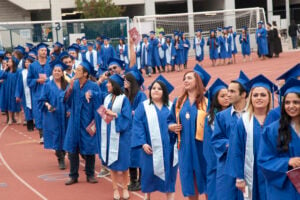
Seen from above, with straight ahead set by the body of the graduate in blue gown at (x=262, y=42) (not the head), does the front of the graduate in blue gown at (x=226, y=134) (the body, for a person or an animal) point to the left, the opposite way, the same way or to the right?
the same way

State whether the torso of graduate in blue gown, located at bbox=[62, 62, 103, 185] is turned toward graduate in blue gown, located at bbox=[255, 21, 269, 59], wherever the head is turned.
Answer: no

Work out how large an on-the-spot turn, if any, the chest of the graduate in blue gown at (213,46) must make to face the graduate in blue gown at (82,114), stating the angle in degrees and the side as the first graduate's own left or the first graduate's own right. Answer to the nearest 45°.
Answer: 0° — they already face them

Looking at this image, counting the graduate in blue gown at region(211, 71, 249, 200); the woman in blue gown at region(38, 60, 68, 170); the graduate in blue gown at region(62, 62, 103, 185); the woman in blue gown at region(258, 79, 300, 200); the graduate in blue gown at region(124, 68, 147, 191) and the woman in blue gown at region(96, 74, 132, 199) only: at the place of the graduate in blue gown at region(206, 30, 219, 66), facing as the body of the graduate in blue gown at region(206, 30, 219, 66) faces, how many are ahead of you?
6

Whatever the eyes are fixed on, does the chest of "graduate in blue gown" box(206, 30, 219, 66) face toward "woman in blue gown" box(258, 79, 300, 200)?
yes

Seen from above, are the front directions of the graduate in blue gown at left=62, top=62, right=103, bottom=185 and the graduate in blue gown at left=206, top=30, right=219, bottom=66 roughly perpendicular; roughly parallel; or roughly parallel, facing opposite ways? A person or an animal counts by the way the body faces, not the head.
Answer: roughly parallel

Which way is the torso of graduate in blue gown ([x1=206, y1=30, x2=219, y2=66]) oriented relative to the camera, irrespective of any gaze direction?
toward the camera

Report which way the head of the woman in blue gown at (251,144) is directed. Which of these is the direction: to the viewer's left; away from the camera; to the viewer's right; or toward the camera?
toward the camera

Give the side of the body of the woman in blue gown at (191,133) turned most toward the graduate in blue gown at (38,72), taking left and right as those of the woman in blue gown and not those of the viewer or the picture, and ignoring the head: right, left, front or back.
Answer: right

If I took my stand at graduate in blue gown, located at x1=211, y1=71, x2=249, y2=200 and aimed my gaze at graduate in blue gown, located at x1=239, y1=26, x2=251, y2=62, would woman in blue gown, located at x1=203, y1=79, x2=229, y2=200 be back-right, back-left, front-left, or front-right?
front-left

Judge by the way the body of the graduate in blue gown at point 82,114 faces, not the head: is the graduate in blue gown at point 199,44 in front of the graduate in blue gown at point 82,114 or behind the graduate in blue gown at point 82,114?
behind

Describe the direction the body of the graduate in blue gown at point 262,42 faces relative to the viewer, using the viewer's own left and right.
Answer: facing the viewer and to the left of the viewer

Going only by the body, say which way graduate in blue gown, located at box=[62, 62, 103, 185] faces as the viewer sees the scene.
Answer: toward the camera

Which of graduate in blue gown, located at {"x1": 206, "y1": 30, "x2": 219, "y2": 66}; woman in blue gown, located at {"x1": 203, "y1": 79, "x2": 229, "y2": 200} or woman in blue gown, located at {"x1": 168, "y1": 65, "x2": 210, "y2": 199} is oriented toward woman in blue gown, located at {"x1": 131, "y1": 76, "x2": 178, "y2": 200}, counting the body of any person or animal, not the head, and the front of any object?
the graduate in blue gown

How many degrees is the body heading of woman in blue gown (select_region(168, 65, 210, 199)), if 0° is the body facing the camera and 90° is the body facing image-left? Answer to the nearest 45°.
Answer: approximately 45°

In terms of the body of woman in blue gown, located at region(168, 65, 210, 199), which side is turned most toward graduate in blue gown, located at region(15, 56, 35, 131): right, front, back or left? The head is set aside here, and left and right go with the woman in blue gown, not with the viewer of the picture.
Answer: right

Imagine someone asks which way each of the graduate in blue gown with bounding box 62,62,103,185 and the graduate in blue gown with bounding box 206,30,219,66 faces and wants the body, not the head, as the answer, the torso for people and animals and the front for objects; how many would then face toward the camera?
2
